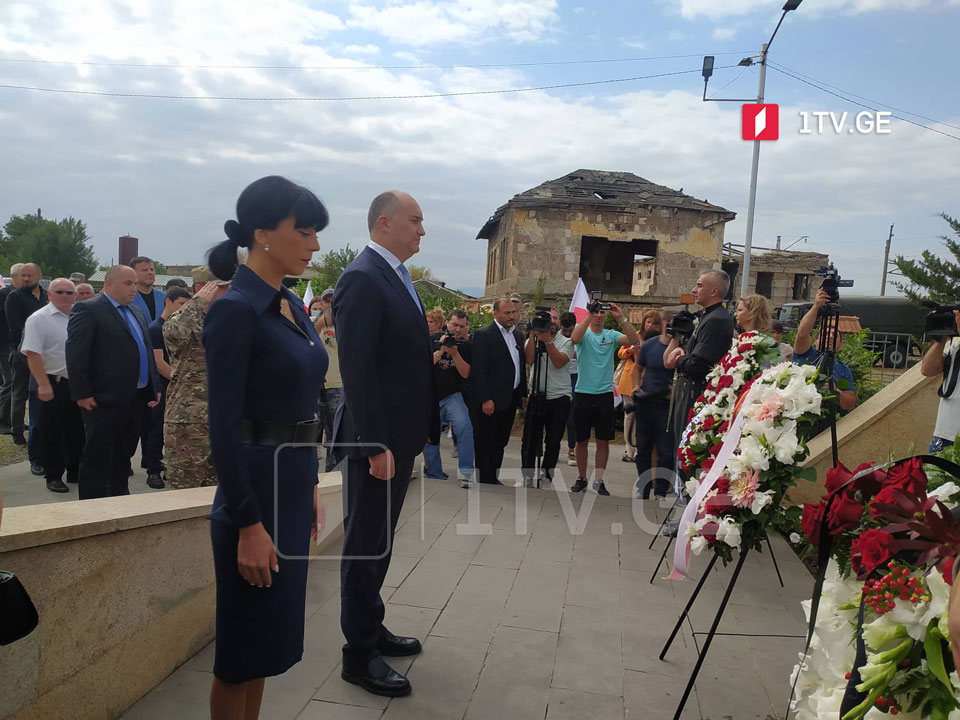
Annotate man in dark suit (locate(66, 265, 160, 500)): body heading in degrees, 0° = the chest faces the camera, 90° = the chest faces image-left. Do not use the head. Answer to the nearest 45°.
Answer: approximately 315°

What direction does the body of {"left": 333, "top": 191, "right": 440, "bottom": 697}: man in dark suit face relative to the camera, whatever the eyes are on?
to the viewer's right

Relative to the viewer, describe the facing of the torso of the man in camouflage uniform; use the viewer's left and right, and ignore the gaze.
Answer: facing to the right of the viewer

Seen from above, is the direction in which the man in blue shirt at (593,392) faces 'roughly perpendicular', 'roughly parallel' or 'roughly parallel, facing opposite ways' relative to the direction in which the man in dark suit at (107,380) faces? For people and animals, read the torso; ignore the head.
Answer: roughly perpendicular

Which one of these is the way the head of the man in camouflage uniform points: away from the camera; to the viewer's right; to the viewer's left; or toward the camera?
to the viewer's right

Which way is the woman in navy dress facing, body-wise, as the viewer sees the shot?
to the viewer's right
